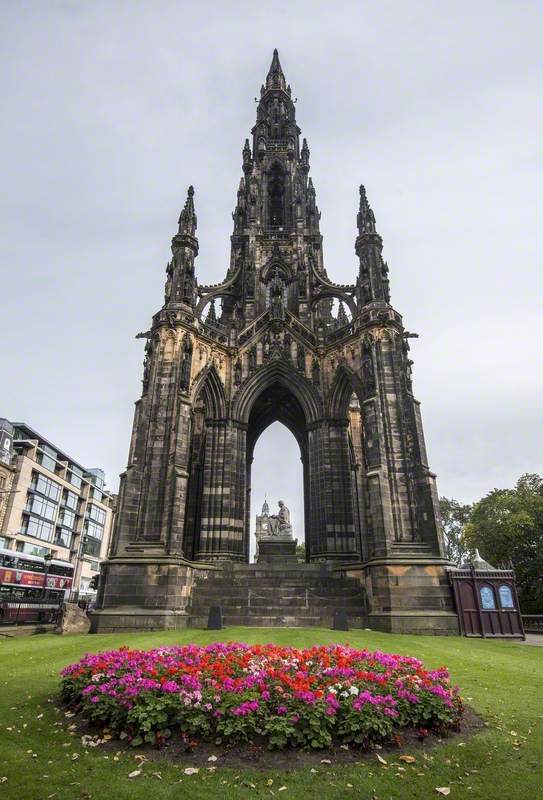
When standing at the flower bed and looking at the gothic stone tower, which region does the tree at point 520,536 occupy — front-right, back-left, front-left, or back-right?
front-right

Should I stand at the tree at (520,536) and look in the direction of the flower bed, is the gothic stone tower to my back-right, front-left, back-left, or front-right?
front-right

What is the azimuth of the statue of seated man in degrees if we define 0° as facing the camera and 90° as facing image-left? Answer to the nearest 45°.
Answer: approximately 90°

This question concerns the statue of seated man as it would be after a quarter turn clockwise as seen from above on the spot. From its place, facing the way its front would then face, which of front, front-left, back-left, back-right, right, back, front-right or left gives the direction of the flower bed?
back

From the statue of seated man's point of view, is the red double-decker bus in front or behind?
in front
